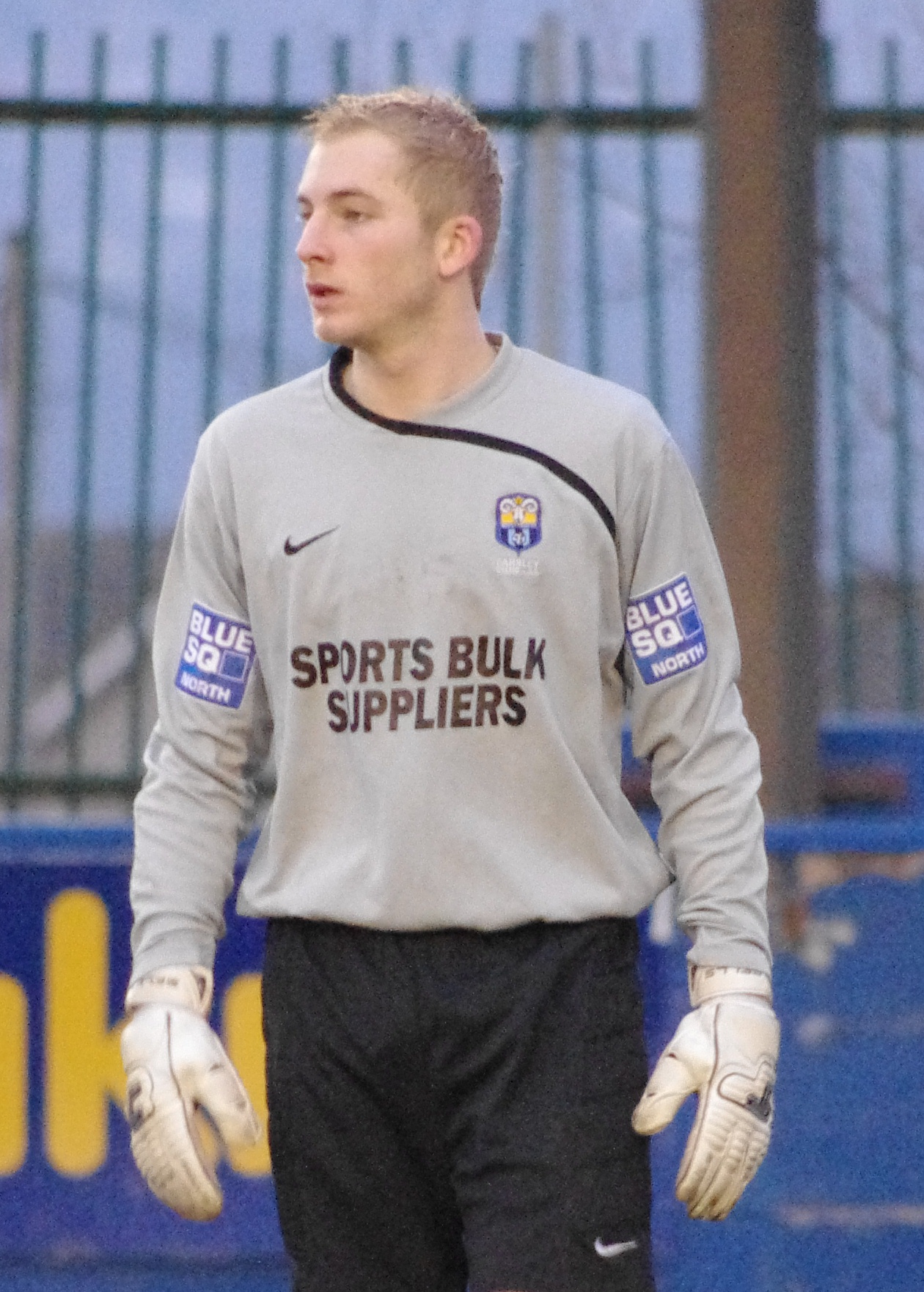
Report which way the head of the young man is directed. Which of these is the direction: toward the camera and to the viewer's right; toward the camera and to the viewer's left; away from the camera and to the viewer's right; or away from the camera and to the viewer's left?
toward the camera and to the viewer's left

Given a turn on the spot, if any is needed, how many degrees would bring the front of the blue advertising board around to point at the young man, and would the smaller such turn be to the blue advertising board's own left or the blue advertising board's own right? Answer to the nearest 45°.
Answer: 0° — it already faces them

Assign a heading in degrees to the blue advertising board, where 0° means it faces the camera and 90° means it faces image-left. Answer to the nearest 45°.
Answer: approximately 0°

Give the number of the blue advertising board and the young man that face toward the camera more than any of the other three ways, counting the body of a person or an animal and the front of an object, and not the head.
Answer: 2
